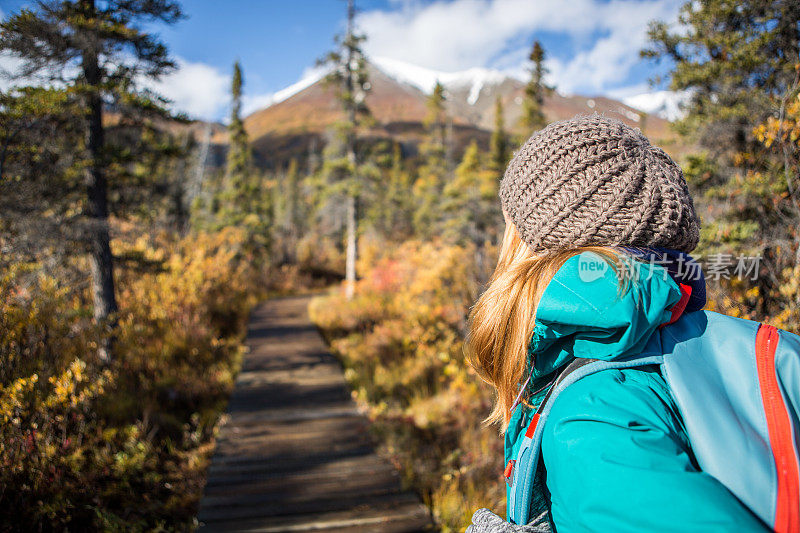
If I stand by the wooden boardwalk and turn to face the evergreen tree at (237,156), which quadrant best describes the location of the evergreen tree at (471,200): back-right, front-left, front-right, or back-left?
front-right

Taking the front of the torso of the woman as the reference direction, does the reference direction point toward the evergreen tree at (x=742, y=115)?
no

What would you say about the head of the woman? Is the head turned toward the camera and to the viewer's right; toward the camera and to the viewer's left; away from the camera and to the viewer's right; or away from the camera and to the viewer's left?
away from the camera and to the viewer's left

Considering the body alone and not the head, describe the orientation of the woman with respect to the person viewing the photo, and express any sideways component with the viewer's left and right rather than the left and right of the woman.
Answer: facing to the left of the viewer
